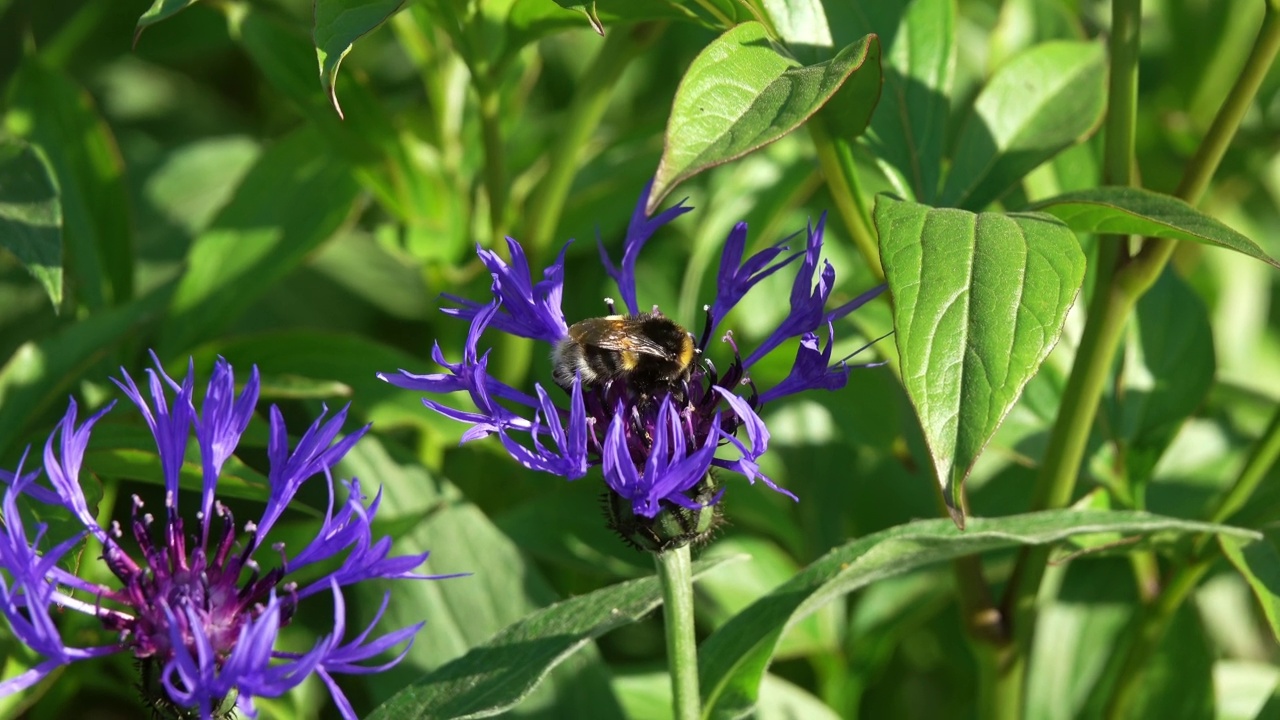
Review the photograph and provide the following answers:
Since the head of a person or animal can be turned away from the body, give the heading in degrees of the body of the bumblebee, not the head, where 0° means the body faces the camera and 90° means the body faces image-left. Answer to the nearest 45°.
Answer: approximately 270°

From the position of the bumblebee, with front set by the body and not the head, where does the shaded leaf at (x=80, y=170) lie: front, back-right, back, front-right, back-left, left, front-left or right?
back-left

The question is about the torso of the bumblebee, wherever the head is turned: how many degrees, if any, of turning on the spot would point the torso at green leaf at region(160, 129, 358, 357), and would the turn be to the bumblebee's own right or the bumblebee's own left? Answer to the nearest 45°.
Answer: approximately 135° to the bumblebee's own left
